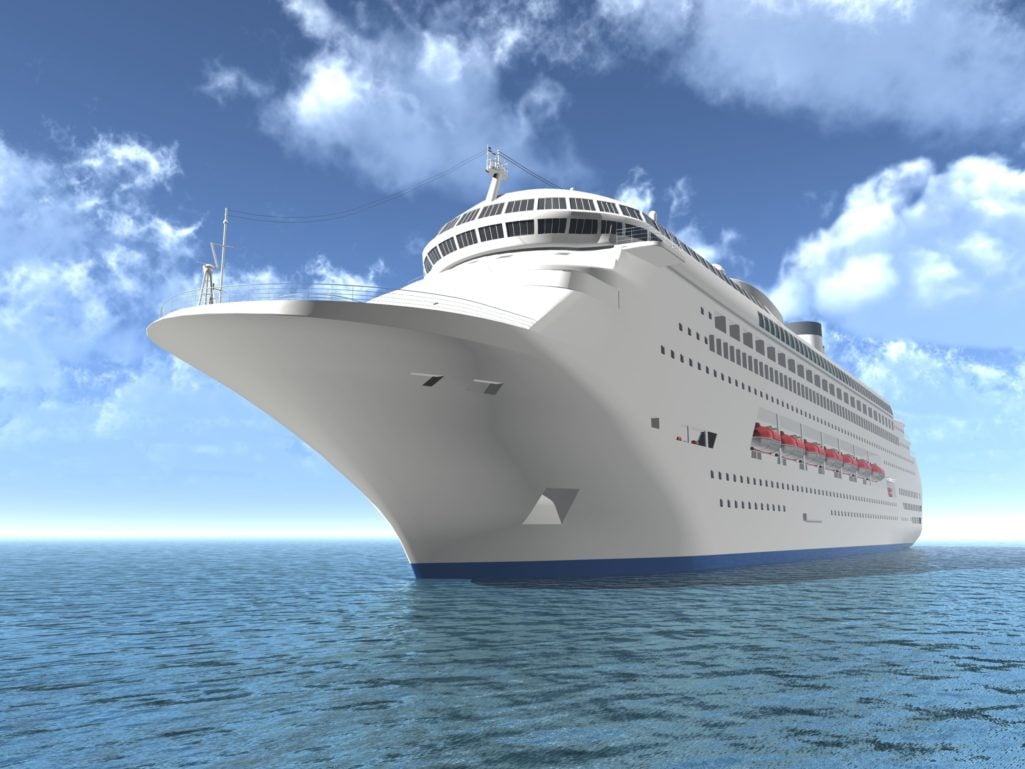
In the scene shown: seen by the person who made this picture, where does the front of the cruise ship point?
facing the viewer and to the left of the viewer
